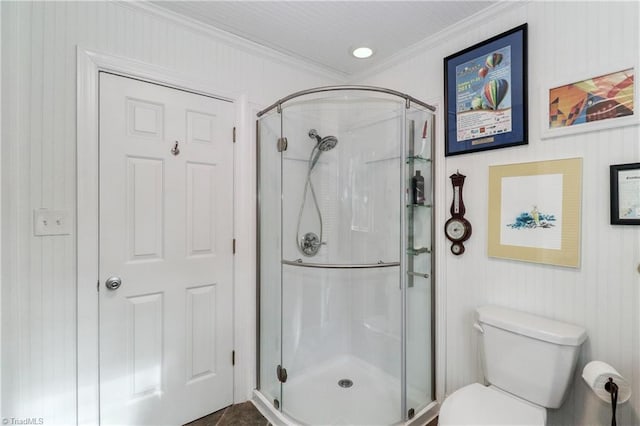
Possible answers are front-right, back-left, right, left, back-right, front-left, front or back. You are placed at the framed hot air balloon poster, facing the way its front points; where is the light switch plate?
front

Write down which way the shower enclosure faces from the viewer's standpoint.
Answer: facing the viewer

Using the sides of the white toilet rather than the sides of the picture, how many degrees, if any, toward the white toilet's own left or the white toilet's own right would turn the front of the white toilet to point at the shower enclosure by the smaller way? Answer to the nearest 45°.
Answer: approximately 45° to the white toilet's own right

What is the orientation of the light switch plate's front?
toward the camera

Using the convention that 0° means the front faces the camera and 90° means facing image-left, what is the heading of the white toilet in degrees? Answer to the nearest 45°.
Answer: approximately 45°

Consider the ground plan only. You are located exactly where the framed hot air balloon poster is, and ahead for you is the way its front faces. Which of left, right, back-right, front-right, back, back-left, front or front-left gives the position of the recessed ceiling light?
front-right

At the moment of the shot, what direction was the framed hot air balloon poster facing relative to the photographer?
facing the viewer and to the left of the viewer

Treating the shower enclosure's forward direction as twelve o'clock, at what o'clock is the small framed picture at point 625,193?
The small framed picture is roughly at 10 o'clock from the shower enclosure.
